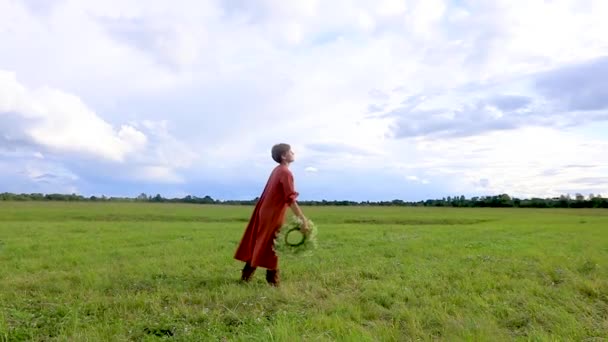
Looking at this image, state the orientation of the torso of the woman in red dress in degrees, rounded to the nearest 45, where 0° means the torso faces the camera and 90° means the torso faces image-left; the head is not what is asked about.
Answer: approximately 270°

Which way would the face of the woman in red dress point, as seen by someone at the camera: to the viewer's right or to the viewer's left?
to the viewer's right
